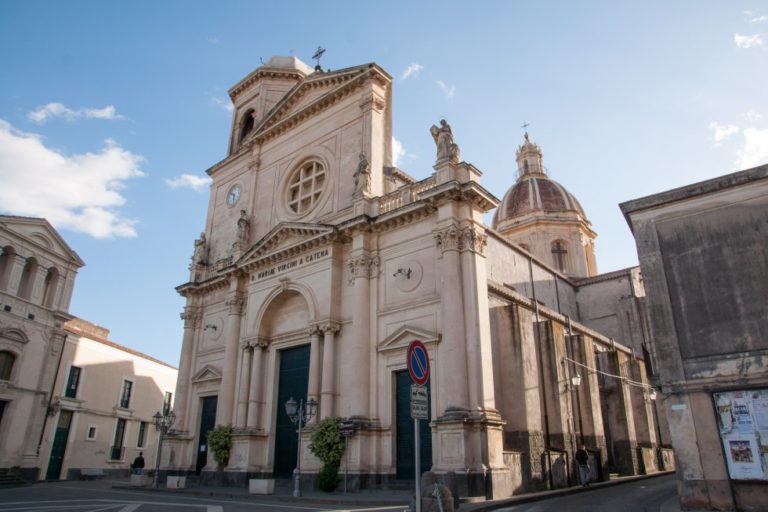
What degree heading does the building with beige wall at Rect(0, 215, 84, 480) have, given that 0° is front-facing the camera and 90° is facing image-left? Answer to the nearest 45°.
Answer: approximately 315°

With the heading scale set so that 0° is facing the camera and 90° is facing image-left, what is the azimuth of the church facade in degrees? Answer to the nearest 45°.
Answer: approximately 45°

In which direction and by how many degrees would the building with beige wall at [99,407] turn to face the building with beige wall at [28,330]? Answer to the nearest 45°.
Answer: approximately 90° to its right

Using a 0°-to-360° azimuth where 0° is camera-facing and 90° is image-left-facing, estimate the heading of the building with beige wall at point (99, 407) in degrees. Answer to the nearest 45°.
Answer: approximately 315°

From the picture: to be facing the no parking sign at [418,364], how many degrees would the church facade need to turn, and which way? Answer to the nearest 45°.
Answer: approximately 45° to its left

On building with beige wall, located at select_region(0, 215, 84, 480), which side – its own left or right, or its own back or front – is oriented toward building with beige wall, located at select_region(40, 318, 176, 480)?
left
